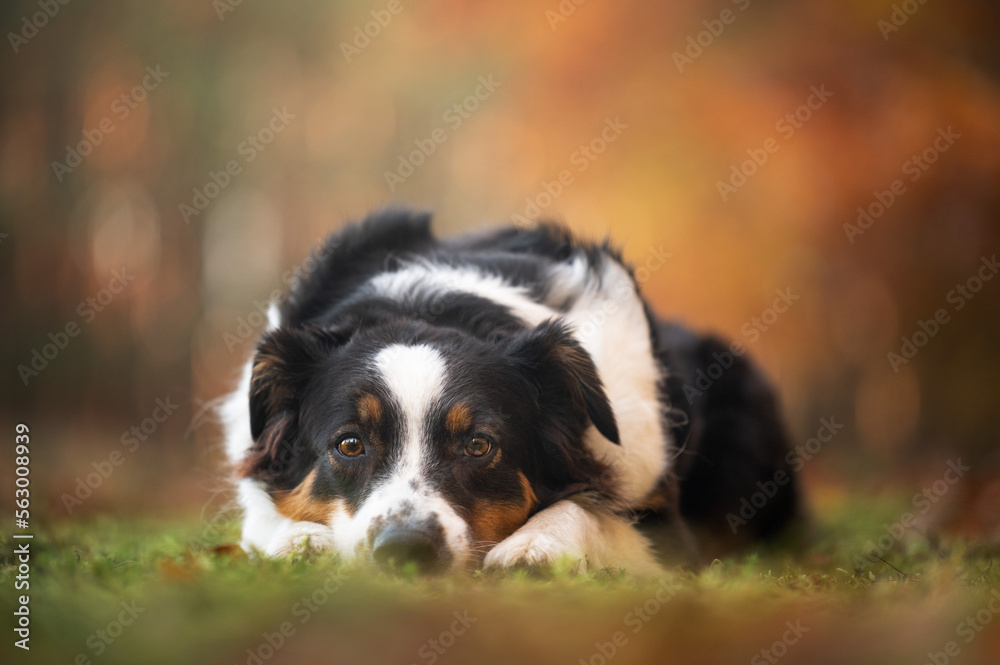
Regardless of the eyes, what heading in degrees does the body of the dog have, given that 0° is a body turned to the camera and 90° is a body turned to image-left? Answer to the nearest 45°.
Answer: approximately 0°
